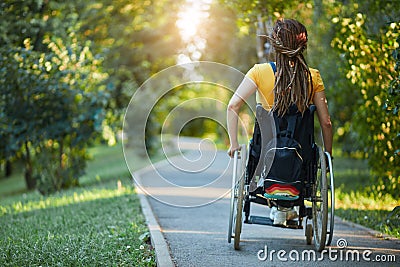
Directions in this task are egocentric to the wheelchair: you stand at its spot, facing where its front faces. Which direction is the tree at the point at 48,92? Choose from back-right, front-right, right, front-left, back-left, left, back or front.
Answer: front-left

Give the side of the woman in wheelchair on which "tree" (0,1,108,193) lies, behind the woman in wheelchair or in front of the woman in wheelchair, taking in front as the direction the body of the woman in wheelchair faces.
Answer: in front

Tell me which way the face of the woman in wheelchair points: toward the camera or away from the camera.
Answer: away from the camera

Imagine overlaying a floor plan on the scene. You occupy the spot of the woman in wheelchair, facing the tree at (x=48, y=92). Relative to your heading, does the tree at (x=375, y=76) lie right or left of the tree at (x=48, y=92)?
right

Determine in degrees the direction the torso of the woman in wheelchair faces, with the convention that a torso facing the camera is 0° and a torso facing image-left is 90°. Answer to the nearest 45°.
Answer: approximately 180°

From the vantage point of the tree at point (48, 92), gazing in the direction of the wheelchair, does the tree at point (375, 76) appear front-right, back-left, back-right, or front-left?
front-left

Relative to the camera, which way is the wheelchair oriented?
away from the camera

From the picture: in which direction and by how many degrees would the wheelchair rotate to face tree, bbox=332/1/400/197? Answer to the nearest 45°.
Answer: approximately 45° to its right
